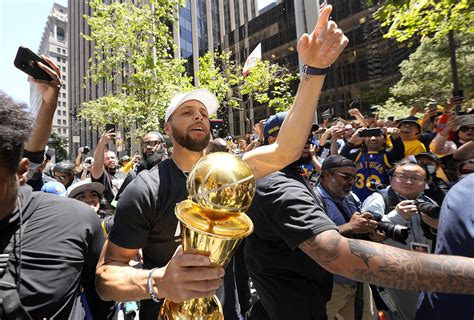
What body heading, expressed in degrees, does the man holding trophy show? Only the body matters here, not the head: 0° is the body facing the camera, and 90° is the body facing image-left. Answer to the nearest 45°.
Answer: approximately 315°

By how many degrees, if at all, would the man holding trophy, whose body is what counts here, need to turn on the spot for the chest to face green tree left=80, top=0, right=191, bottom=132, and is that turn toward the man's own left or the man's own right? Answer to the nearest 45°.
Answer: approximately 135° to the man's own left

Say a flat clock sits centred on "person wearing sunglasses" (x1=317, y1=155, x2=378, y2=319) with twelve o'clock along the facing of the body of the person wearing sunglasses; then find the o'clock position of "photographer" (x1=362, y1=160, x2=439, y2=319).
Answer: The photographer is roughly at 10 o'clock from the person wearing sunglasses.

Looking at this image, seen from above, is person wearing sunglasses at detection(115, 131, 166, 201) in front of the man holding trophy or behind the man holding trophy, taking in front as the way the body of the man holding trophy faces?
behind

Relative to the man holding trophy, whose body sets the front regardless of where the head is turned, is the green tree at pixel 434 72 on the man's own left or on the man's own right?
on the man's own left
